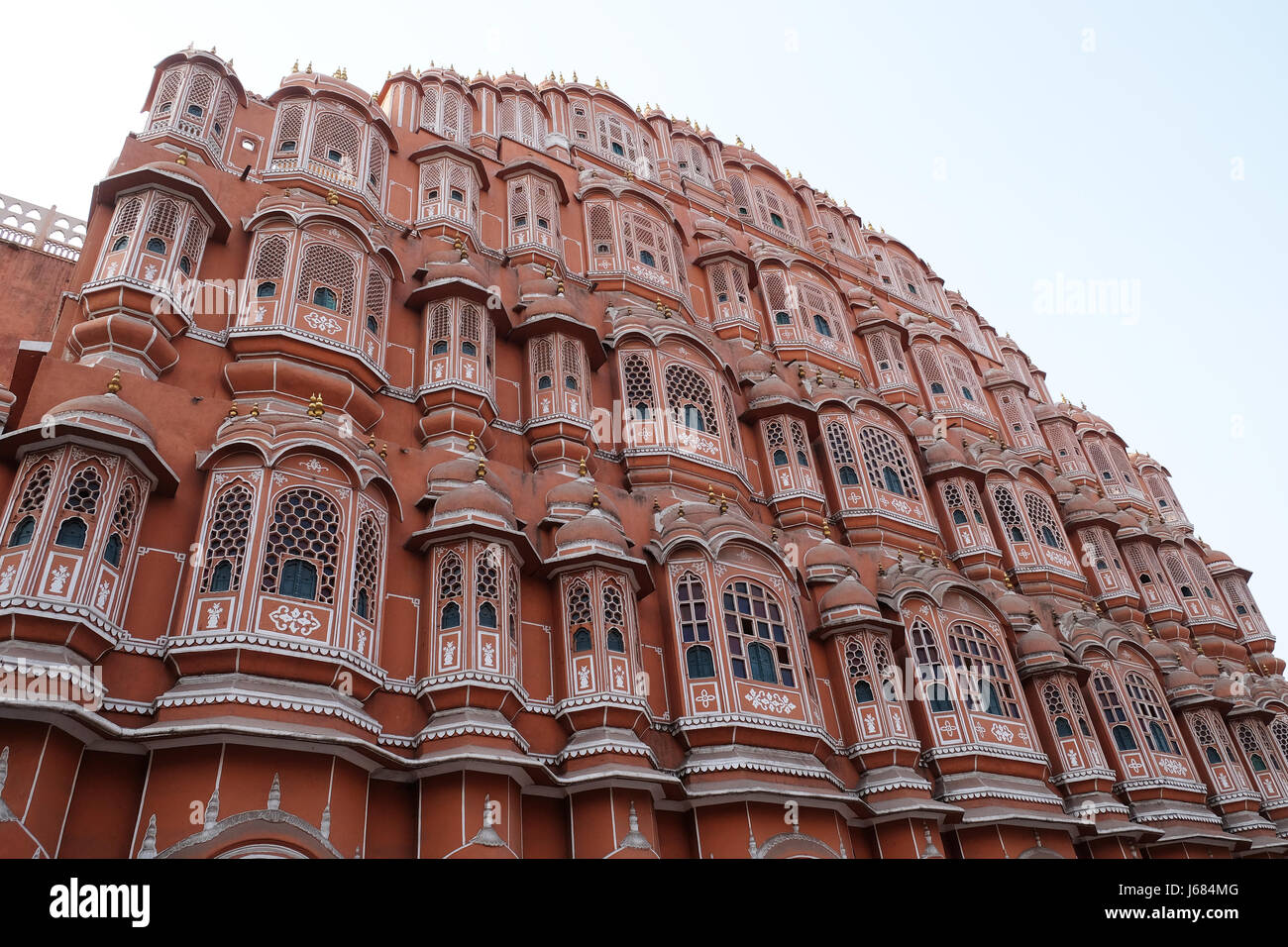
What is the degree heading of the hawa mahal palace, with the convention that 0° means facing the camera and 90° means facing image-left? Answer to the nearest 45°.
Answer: approximately 315°
